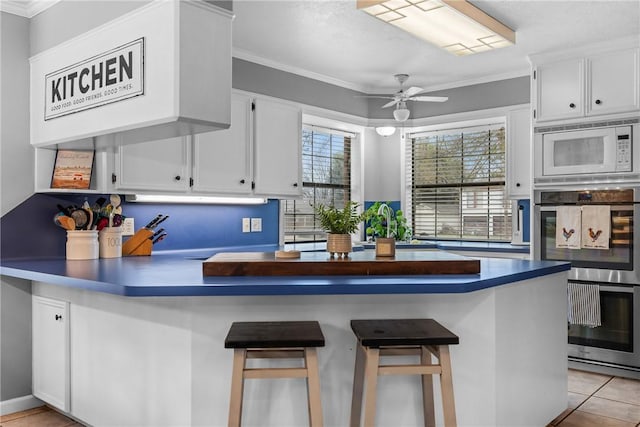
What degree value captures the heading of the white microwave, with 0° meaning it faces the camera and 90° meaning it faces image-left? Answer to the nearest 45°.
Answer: approximately 0°

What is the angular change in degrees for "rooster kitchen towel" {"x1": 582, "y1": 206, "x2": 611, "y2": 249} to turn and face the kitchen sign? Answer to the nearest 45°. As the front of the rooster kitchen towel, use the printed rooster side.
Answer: approximately 45° to its right

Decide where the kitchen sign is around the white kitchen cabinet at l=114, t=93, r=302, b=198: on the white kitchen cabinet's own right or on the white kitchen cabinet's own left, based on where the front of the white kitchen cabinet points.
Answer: on the white kitchen cabinet's own right
